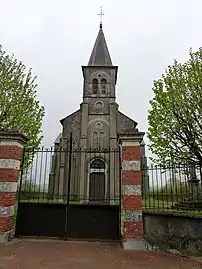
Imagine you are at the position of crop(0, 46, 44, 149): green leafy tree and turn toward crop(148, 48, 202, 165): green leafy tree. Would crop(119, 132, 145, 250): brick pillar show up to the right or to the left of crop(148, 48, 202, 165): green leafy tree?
right

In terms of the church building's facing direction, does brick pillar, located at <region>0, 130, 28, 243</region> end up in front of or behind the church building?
in front

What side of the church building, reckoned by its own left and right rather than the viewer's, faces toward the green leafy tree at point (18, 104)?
front

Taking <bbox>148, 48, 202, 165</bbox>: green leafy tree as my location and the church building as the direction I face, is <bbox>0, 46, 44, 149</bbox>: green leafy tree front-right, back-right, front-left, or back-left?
front-left

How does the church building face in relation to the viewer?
toward the camera

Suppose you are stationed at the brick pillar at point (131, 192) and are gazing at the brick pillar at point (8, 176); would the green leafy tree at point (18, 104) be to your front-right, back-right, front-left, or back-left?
front-right

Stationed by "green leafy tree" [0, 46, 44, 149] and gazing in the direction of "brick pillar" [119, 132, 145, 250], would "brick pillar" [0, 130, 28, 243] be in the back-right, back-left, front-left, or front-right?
front-right

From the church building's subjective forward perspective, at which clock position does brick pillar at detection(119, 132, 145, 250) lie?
The brick pillar is roughly at 12 o'clock from the church building.

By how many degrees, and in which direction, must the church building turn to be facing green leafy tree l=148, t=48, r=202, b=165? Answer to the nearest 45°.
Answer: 0° — it already faces it

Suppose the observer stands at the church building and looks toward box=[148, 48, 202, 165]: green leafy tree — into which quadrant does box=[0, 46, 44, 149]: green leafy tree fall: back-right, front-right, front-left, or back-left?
front-right
